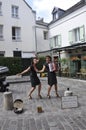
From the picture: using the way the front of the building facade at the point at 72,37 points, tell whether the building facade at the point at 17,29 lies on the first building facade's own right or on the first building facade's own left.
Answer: on the first building facade's own right
